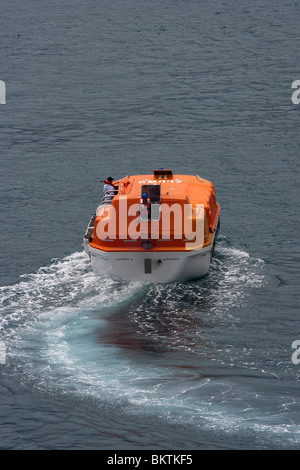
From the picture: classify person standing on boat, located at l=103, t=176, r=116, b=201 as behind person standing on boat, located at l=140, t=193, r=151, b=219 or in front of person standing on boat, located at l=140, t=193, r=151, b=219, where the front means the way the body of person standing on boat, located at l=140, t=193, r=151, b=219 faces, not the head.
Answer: in front

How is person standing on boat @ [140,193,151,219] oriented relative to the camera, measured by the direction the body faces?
away from the camera
